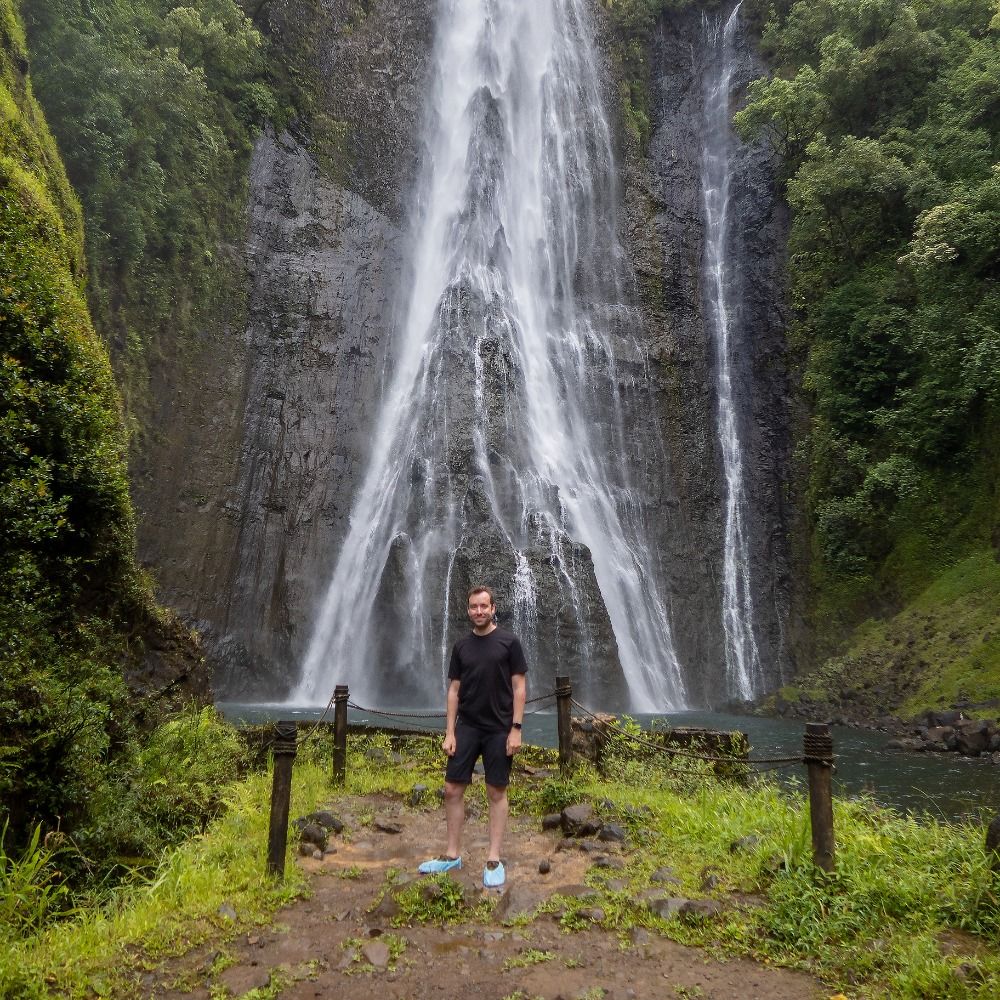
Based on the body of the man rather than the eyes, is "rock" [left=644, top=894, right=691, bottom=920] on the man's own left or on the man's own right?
on the man's own left

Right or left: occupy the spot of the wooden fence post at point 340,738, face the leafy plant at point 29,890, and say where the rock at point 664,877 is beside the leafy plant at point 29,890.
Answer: left

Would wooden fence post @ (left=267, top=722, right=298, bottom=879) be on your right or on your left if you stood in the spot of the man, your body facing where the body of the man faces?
on your right

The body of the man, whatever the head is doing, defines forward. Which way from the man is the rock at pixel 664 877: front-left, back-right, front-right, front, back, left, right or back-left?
left

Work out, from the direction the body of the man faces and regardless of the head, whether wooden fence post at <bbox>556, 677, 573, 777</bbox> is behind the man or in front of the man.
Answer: behind

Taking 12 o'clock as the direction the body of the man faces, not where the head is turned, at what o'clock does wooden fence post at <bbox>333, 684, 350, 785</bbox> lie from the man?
The wooden fence post is roughly at 5 o'clock from the man.

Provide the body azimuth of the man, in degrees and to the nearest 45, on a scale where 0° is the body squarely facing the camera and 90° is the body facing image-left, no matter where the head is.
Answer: approximately 0°

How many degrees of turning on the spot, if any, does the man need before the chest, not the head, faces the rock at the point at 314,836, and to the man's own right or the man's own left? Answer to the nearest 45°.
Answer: approximately 135° to the man's own right

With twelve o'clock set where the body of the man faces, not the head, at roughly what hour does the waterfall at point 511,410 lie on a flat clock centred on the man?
The waterfall is roughly at 6 o'clock from the man.

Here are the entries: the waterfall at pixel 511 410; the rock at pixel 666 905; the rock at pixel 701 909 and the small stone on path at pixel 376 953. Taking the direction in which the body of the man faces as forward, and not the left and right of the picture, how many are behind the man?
1

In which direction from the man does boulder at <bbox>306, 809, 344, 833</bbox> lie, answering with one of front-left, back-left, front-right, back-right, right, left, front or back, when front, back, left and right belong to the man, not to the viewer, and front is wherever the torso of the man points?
back-right

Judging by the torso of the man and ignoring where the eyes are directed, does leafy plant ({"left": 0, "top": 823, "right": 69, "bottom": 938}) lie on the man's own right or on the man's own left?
on the man's own right
